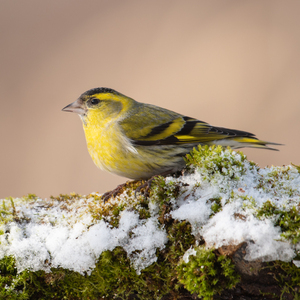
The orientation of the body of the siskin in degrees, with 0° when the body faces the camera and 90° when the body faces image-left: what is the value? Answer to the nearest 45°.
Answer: approximately 90°
